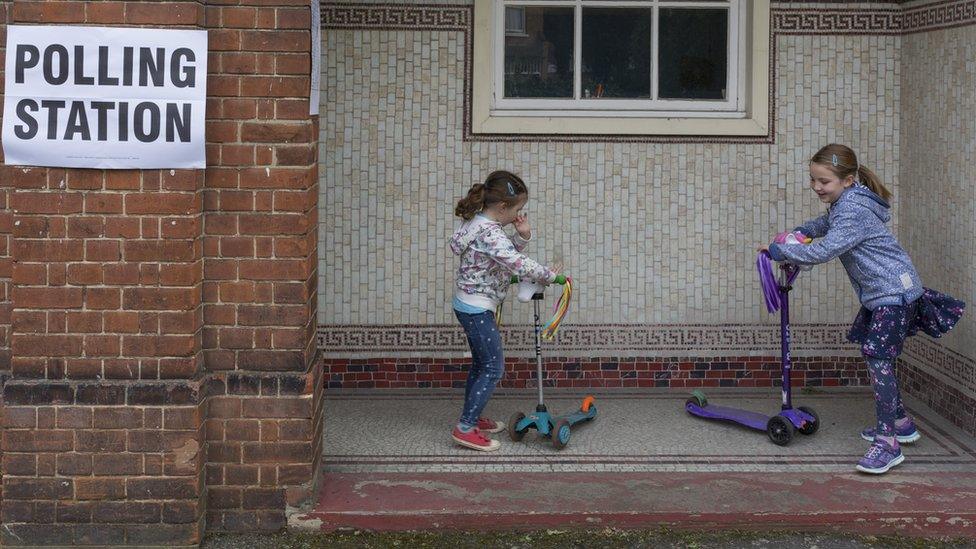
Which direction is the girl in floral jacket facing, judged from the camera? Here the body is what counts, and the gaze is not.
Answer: to the viewer's right

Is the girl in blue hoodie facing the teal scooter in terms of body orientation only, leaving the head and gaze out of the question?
yes

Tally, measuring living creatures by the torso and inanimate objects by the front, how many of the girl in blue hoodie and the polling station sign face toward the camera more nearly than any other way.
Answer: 1

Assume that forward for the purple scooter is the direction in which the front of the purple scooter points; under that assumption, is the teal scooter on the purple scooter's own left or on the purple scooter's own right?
on the purple scooter's own right

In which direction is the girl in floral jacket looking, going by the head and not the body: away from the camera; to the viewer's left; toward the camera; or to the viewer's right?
to the viewer's right

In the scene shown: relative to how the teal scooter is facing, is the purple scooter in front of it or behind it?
behind

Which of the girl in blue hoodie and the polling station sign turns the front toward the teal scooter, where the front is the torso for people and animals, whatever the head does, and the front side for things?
the girl in blue hoodie

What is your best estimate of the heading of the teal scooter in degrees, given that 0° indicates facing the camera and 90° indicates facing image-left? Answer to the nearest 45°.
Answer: approximately 45°

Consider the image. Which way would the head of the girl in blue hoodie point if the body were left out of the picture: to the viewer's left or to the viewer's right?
to the viewer's left

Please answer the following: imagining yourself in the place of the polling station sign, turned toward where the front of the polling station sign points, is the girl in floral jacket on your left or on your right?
on your left

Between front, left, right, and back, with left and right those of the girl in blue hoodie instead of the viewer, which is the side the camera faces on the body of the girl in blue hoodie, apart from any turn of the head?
left

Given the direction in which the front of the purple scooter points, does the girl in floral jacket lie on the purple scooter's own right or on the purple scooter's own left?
on the purple scooter's own right
